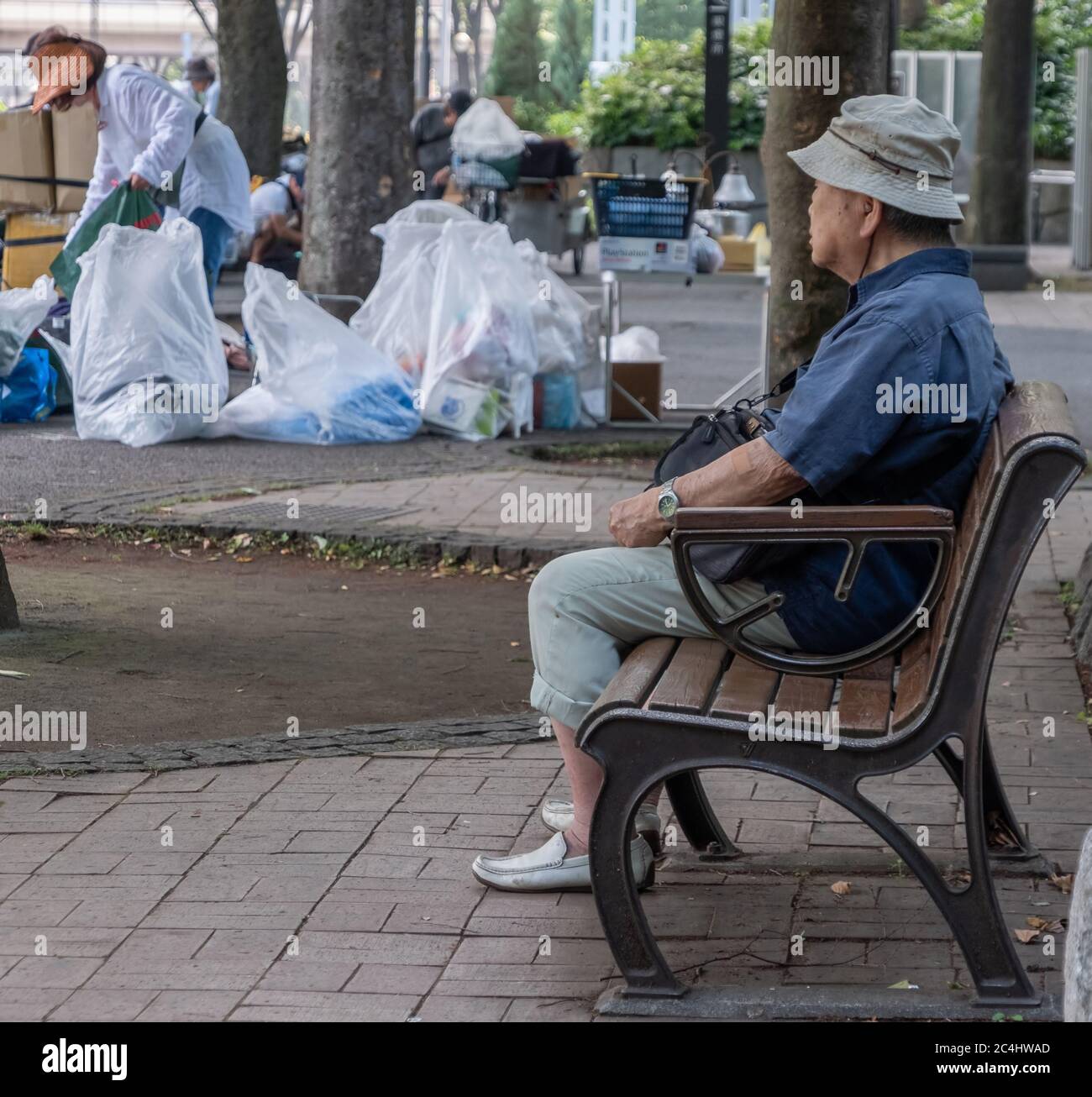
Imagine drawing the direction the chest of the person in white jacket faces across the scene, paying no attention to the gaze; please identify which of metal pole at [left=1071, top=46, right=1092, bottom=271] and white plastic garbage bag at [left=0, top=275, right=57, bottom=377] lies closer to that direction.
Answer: the white plastic garbage bag

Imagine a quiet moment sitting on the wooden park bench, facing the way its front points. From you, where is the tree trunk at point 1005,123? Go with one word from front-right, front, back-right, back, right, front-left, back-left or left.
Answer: right

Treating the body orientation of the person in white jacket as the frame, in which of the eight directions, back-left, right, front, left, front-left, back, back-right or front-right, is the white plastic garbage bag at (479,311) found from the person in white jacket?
back-left

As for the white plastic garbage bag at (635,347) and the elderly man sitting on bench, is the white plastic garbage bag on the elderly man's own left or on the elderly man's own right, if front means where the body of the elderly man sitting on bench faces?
on the elderly man's own right

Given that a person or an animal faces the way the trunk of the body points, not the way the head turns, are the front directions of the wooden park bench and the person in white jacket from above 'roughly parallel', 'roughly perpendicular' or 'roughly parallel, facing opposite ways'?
roughly parallel

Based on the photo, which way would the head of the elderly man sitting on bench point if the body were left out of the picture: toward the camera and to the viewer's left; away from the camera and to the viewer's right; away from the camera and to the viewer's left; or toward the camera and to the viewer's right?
away from the camera and to the viewer's left

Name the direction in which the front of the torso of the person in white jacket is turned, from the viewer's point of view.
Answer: to the viewer's left

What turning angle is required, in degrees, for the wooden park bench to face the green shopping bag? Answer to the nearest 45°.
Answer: approximately 45° to its right

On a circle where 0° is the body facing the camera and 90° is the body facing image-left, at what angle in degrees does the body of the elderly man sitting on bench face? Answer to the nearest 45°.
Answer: approximately 90°

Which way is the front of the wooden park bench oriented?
to the viewer's left
